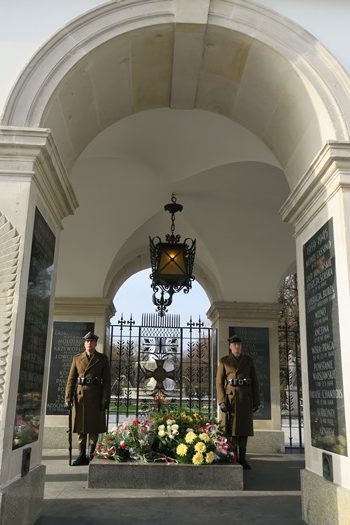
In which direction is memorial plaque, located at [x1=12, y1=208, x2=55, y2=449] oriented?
to the viewer's right

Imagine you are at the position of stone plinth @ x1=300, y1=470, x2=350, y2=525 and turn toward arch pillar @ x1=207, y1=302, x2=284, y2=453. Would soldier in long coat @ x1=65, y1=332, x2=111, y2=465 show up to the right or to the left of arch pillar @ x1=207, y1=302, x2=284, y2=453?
left

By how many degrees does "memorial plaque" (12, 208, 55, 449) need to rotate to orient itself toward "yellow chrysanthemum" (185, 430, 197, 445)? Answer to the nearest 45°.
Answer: approximately 45° to its left

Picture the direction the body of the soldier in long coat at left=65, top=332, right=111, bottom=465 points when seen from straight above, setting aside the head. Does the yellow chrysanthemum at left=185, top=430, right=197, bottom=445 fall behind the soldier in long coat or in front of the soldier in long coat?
in front

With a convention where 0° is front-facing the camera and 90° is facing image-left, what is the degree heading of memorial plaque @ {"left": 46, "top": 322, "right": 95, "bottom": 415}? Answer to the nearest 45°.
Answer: approximately 0°

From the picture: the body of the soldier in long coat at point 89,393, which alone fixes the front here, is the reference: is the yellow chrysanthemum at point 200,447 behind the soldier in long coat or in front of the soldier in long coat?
in front

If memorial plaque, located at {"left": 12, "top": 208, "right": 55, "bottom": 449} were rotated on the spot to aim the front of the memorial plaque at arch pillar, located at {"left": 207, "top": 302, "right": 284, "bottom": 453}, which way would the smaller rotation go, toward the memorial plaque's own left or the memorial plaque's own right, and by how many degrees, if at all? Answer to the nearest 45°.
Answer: approximately 45° to the memorial plaque's own left

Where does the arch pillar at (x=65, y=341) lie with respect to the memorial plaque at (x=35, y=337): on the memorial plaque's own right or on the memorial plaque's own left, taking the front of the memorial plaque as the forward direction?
on the memorial plaque's own left

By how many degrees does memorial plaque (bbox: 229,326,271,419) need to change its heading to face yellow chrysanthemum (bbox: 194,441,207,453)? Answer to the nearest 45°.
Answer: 0° — it already faces it

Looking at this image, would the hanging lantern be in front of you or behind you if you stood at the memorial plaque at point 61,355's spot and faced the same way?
in front

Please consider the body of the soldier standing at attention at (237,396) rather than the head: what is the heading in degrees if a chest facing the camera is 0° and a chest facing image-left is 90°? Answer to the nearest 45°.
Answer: approximately 0°

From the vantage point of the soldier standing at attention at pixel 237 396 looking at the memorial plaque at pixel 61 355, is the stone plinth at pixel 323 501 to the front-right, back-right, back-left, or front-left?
back-left
